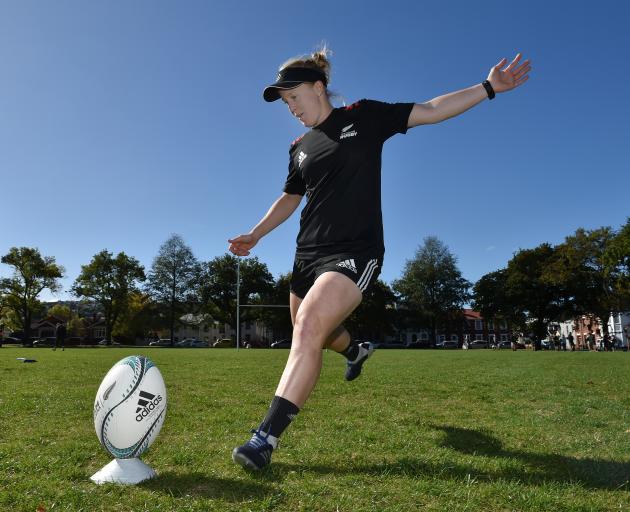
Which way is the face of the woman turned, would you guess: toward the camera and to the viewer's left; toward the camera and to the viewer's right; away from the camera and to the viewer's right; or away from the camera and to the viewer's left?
toward the camera and to the viewer's left

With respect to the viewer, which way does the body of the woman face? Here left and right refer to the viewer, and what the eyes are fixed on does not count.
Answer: facing the viewer and to the left of the viewer

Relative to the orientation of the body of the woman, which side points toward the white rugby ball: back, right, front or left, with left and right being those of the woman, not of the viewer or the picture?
front
